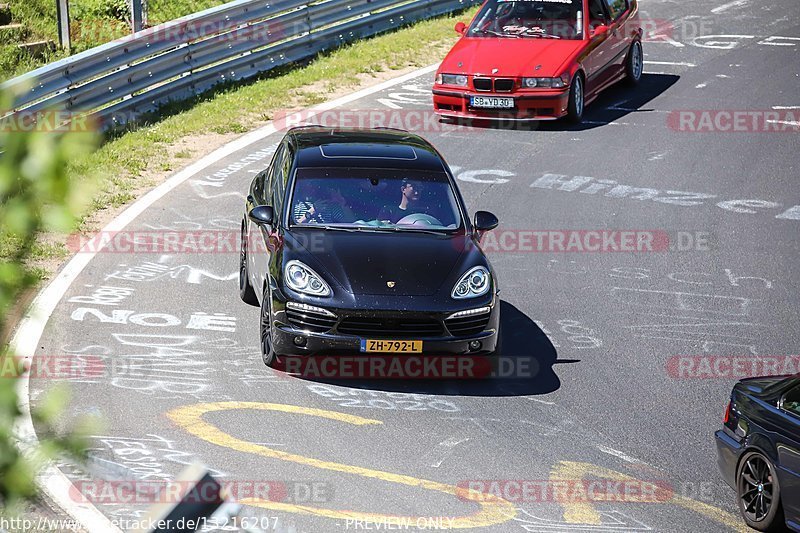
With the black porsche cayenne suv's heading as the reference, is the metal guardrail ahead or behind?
behind

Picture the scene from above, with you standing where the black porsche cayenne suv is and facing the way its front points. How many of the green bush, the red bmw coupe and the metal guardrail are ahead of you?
1

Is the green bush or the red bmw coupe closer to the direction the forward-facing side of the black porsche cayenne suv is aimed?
the green bush

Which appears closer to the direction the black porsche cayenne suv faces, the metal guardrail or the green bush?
the green bush

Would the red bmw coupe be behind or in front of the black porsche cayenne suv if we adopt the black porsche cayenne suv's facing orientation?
behind

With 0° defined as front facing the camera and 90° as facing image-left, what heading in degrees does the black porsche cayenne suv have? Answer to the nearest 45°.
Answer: approximately 0°

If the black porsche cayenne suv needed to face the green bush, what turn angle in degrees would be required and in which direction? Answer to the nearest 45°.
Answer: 0° — it already faces it
